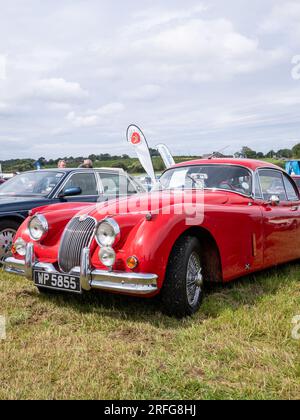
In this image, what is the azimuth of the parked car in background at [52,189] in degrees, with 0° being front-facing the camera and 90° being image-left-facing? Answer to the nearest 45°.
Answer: approximately 45°

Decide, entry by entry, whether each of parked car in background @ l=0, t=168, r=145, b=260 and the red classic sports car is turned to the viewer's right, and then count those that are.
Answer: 0

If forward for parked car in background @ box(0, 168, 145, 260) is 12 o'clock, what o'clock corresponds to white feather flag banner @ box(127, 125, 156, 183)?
The white feather flag banner is roughly at 5 o'clock from the parked car in background.

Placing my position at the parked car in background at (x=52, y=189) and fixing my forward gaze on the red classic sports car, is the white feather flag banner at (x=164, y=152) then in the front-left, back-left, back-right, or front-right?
back-left

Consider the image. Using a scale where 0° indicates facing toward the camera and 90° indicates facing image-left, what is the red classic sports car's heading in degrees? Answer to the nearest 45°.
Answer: approximately 45°

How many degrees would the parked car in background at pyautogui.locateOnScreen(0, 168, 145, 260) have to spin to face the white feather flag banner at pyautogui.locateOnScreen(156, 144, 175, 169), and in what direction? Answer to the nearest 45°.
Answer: approximately 135° to its right

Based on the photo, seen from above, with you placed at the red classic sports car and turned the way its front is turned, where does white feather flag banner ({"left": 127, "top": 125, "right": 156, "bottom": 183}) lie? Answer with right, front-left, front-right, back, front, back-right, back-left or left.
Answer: back-right

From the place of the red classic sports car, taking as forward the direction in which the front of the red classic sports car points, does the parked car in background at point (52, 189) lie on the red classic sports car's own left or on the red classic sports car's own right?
on the red classic sports car's own right

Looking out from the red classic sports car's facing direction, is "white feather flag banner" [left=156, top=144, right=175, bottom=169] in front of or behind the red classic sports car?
behind
